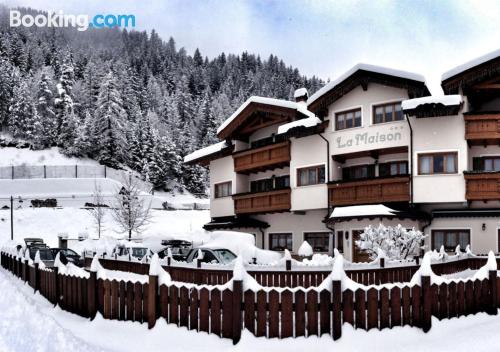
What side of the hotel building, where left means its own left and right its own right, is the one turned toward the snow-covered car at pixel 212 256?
front

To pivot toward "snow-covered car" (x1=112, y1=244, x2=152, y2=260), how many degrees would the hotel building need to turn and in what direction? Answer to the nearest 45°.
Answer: approximately 45° to its right

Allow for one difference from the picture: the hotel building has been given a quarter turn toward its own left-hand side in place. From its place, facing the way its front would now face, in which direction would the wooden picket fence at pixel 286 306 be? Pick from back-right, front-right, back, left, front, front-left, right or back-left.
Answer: front-right

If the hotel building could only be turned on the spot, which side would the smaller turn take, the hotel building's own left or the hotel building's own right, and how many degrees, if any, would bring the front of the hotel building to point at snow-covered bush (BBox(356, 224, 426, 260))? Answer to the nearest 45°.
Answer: approximately 45° to the hotel building's own left

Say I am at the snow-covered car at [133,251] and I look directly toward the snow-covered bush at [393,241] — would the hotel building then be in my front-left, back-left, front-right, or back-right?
front-left
